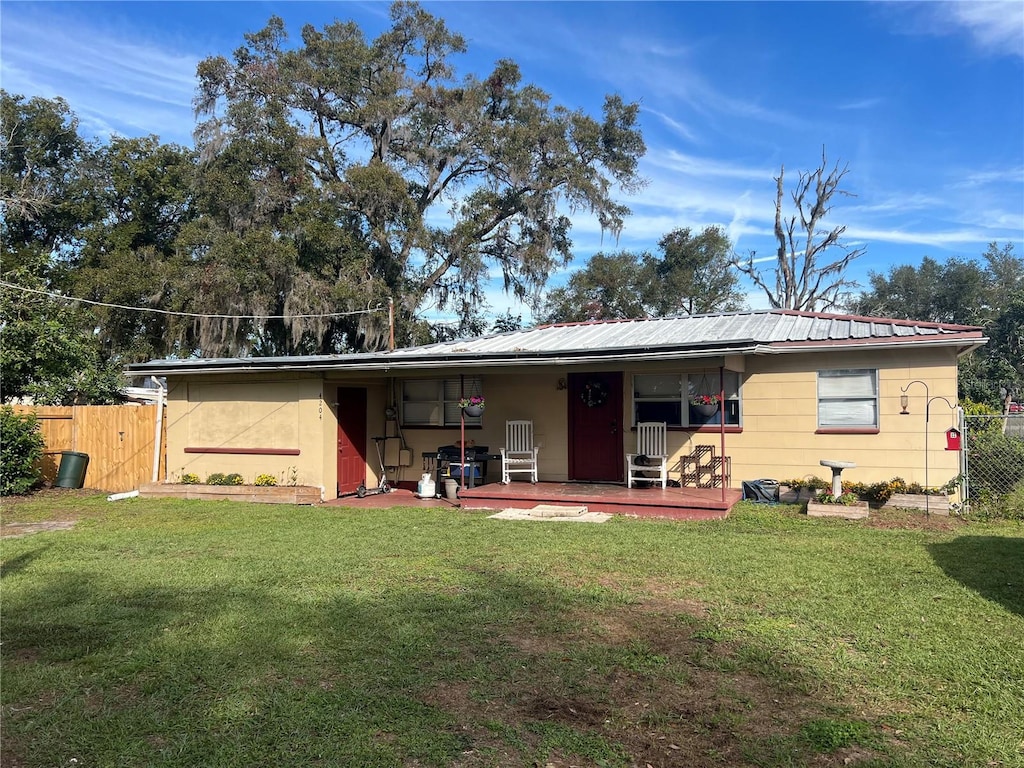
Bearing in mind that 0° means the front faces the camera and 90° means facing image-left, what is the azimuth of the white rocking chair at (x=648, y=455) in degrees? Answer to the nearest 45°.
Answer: approximately 0°

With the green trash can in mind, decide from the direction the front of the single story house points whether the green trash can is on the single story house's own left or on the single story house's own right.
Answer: on the single story house's own right

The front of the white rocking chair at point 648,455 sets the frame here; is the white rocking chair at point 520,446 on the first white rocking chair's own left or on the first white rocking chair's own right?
on the first white rocking chair's own right

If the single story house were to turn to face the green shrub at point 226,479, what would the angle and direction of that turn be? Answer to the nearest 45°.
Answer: approximately 90° to its right

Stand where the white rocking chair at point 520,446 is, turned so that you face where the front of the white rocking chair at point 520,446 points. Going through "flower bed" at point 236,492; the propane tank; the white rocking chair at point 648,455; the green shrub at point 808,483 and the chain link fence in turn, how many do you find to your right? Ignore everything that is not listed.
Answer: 2

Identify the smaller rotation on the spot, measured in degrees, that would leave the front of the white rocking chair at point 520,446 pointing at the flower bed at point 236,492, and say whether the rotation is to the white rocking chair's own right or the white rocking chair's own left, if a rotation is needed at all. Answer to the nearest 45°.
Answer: approximately 90° to the white rocking chair's own right

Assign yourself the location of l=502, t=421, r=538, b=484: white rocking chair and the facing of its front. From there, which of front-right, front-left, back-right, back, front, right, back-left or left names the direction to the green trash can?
right

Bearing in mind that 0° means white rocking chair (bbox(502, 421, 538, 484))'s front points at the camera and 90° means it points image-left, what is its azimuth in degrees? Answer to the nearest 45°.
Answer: approximately 0°

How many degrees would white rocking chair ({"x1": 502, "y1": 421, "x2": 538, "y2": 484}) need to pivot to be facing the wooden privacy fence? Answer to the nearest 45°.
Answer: approximately 90° to its right

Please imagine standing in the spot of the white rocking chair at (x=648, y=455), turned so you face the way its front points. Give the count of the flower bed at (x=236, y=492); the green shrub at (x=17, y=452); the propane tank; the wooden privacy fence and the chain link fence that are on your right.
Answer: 4

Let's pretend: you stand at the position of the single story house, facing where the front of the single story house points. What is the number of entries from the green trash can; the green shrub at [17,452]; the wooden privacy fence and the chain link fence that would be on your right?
3

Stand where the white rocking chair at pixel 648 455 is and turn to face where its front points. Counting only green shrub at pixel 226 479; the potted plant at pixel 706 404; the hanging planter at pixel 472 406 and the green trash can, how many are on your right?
3

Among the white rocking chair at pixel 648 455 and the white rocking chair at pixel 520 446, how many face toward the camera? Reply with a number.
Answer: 2

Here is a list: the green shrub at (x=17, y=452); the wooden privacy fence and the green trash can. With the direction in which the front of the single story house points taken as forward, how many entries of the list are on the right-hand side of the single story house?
3
